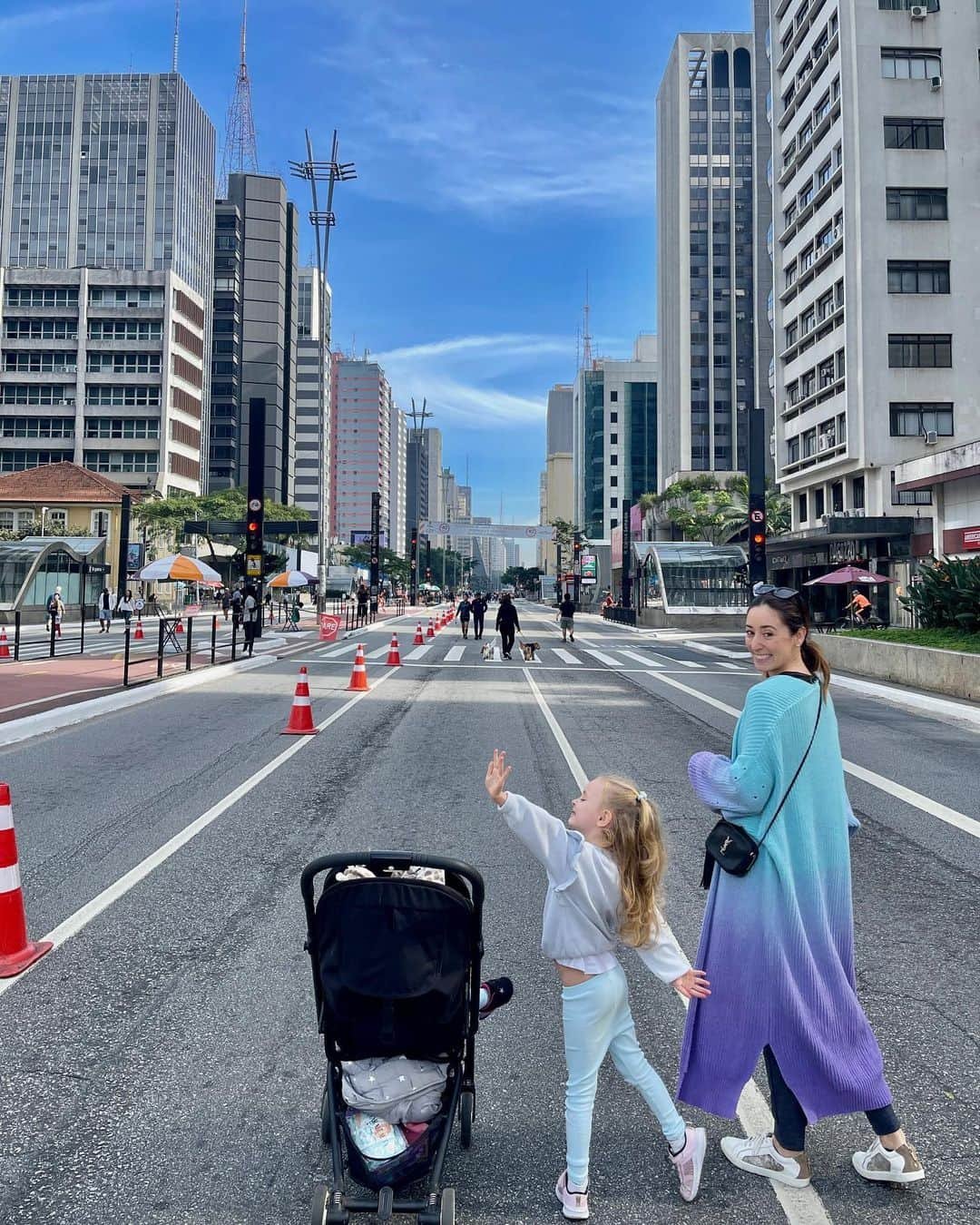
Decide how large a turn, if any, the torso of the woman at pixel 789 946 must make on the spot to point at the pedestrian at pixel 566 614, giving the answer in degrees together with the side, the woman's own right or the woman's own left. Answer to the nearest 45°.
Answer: approximately 45° to the woman's own right

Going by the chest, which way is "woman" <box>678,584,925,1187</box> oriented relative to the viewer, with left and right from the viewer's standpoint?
facing away from the viewer and to the left of the viewer

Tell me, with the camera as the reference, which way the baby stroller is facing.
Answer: facing away from the viewer
